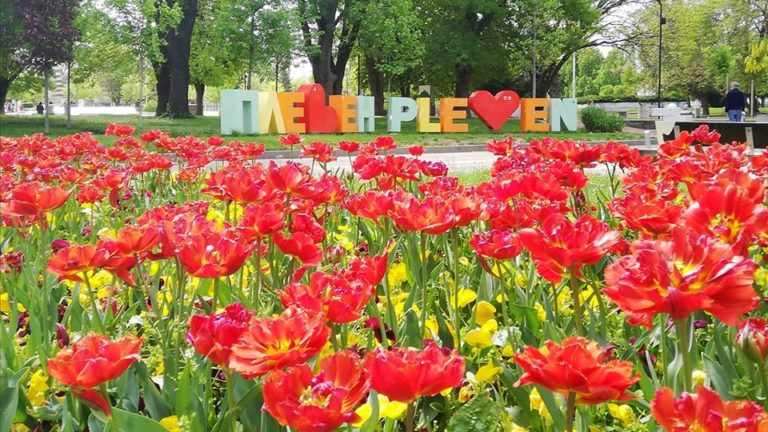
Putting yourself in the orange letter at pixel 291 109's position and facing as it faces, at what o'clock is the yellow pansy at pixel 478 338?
The yellow pansy is roughly at 12 o'clock from the orange letter.

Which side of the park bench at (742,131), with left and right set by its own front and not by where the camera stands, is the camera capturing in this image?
back

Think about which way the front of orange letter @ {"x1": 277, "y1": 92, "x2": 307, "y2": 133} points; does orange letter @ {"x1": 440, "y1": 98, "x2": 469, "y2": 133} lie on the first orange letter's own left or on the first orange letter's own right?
on the first orange letter's own left

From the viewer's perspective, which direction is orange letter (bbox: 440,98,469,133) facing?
toward the camera

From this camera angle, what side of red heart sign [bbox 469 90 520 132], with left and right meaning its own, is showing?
front

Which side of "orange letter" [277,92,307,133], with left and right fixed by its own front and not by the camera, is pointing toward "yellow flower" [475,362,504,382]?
front

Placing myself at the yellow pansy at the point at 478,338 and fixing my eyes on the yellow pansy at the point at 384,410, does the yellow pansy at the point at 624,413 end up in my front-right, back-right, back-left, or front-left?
front-left

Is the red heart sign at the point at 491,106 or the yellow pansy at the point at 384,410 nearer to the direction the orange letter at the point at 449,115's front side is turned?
the yellow pansy

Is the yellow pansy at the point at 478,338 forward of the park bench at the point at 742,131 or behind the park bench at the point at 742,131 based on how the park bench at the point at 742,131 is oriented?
behind

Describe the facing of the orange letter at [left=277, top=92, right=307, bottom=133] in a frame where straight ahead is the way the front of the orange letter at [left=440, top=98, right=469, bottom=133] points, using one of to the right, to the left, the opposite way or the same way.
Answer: the same way

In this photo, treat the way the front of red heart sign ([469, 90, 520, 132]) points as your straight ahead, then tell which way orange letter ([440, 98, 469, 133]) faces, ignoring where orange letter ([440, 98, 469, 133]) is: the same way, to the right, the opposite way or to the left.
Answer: the same way

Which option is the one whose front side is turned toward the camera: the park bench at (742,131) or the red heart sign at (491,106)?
the red heart sign

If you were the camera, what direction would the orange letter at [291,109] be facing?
facing the viewer

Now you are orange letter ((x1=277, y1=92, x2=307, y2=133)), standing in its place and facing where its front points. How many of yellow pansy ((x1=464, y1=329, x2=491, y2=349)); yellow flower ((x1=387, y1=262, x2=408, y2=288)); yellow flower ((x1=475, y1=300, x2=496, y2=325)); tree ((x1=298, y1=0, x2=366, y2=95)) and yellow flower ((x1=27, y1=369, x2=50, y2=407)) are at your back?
1

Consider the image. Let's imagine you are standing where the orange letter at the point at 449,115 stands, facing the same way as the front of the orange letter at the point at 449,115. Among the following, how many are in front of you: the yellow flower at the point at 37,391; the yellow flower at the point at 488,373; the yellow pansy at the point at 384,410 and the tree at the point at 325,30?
3

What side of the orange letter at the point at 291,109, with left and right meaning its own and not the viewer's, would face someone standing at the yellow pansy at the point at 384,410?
front
